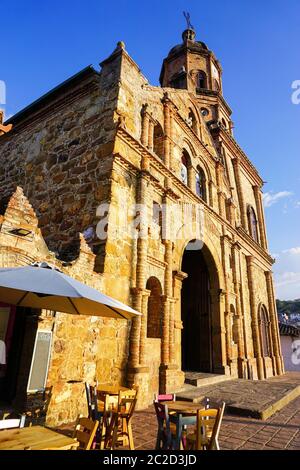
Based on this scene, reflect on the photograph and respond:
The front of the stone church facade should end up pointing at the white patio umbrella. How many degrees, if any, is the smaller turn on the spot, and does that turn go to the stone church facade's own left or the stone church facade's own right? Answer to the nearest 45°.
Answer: approximately 45° to the stone church facade's own right
